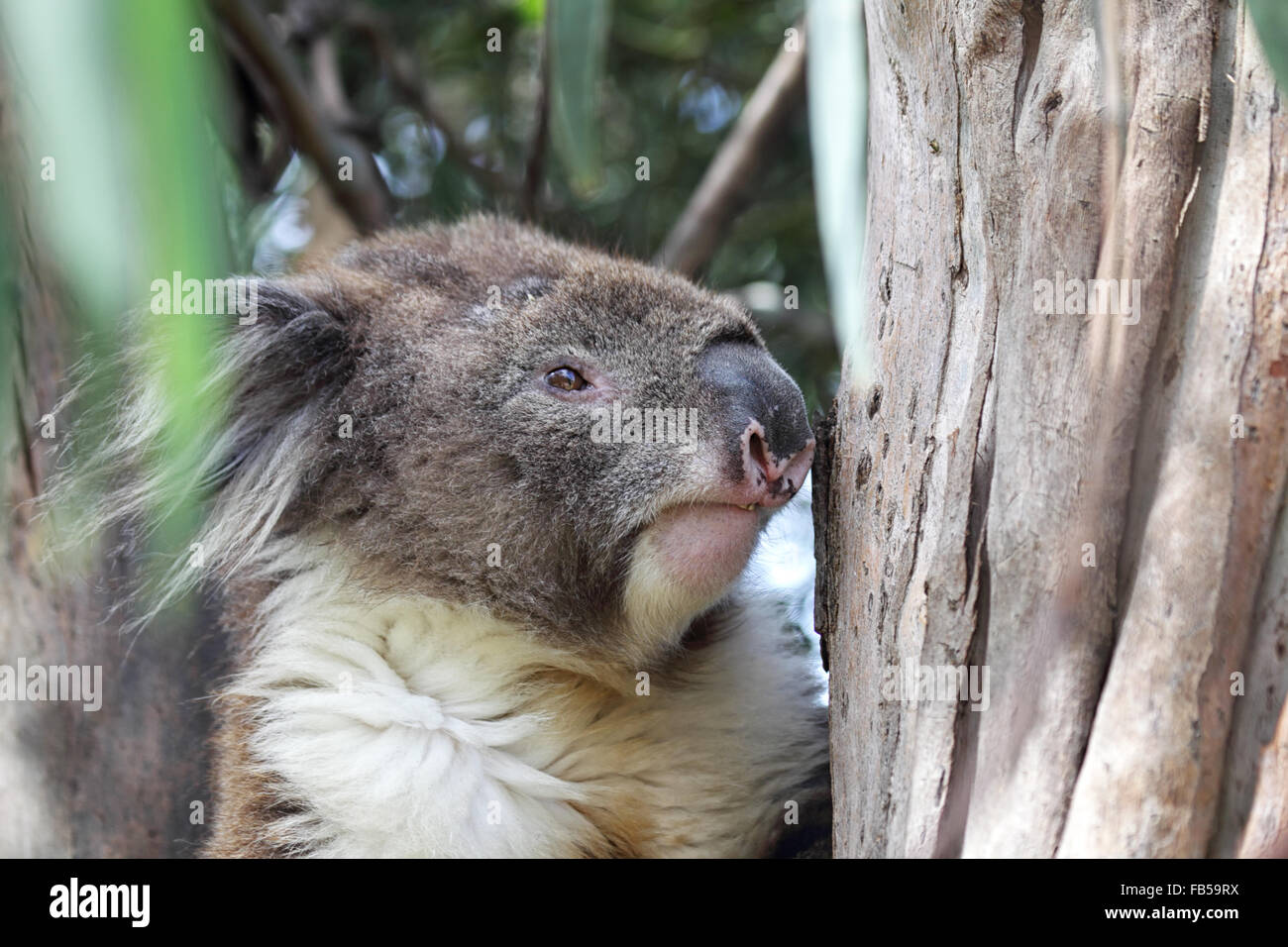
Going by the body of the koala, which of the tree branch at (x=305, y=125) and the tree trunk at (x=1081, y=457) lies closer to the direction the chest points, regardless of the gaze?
the tree trunk

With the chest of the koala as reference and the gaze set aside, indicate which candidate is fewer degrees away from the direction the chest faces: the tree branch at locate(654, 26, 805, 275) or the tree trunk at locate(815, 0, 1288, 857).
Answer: the tree trunk

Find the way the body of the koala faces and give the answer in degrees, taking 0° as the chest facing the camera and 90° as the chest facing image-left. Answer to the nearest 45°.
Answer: approximately 315°

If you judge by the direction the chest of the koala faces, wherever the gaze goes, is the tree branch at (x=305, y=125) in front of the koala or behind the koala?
behind

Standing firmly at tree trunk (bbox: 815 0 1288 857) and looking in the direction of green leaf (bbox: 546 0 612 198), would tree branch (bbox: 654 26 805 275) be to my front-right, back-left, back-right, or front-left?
front-right

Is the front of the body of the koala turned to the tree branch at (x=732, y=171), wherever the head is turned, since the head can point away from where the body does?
no

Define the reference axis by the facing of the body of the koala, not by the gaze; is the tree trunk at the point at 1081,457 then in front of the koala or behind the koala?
in front
